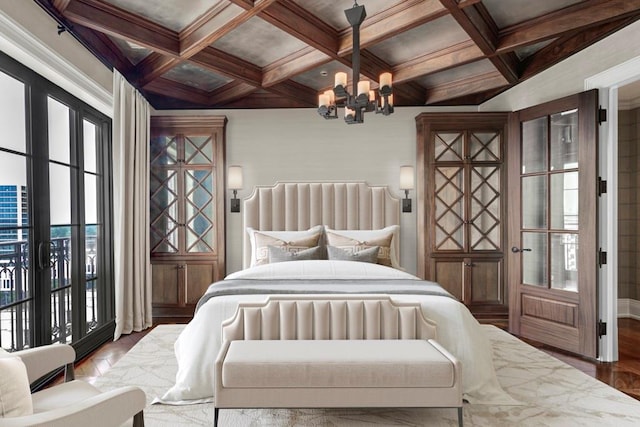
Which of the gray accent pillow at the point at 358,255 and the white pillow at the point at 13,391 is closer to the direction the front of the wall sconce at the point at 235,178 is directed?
the white pillow

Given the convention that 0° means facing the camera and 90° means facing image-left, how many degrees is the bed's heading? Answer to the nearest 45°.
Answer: approximately 0°

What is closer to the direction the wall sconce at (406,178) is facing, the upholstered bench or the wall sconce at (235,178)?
the upholstered bench

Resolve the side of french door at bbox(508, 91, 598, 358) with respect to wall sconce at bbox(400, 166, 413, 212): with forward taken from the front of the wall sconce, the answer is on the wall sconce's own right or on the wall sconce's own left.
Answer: on the wall sconce's own left

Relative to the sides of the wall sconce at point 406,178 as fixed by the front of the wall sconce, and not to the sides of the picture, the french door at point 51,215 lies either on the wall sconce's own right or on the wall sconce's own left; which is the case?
on the wall sconce's own right

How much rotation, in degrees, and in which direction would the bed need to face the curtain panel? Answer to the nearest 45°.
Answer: approximately 90° to its right

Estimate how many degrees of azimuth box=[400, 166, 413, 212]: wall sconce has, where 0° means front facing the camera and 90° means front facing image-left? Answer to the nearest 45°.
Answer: approximately 0°

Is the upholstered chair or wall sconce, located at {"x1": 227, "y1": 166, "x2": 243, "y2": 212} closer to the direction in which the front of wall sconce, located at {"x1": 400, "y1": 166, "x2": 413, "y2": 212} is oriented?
the upholstered chair

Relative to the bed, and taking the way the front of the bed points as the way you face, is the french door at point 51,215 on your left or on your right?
on your right

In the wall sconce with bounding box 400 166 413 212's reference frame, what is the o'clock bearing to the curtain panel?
The curtain panel is roughly at 2 o'clock from the wall sconce.
